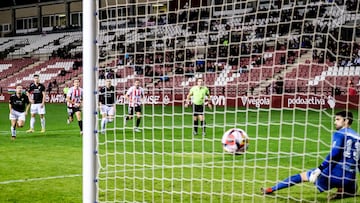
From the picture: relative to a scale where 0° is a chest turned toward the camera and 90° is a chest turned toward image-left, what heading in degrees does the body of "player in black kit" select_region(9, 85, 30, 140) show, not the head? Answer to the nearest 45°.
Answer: approximately 0°

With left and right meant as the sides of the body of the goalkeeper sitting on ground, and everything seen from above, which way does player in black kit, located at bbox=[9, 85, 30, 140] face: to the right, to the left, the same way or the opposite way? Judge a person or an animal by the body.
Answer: the opposite way

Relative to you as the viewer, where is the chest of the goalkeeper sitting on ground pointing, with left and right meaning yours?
facing away from the viewer and to the left of the viewer

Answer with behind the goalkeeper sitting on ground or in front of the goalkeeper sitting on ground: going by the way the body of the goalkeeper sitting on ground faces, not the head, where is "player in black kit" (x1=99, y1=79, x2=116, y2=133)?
in front

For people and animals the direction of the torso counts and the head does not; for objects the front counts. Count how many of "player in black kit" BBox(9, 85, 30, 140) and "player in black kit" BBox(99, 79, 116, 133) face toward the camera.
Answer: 2

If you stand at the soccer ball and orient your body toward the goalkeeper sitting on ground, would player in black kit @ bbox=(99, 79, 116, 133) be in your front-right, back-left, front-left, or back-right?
front-left

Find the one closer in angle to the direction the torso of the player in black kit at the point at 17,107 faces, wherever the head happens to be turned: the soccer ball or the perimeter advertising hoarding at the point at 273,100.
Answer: the soccer ball

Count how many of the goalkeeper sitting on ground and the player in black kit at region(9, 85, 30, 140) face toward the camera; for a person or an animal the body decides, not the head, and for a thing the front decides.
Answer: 1

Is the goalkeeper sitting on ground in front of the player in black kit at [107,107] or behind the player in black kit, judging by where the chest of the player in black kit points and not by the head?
in front

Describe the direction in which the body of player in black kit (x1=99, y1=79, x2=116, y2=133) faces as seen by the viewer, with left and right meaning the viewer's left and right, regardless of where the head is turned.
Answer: facing the viewer
